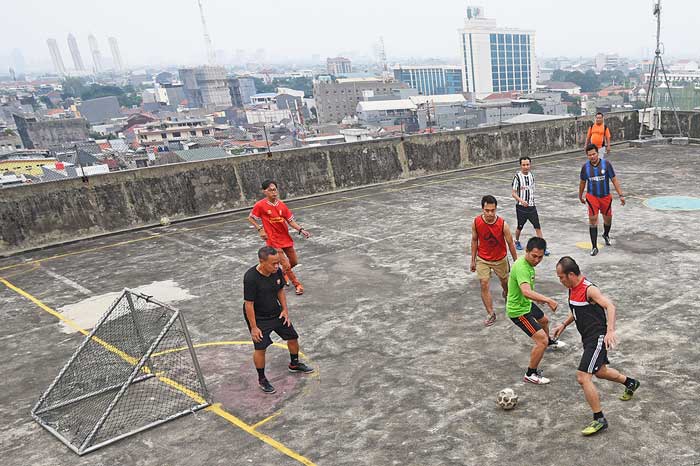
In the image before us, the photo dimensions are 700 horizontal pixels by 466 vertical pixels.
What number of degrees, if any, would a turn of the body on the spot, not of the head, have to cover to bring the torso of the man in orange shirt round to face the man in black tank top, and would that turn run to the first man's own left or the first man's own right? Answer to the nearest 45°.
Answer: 0° — they already face them

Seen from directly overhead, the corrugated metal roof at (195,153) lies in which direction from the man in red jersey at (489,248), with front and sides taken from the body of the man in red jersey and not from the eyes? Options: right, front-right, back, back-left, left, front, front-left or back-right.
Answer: back-right

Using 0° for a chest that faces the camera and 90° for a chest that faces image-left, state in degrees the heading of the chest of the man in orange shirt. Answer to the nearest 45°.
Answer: approximately 0°

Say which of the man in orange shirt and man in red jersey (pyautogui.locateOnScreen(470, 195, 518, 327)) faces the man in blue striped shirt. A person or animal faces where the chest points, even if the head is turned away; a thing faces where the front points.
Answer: the man in orange shirt

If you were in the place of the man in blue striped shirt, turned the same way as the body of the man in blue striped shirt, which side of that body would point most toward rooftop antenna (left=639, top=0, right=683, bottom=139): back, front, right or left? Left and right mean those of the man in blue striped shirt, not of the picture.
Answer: back

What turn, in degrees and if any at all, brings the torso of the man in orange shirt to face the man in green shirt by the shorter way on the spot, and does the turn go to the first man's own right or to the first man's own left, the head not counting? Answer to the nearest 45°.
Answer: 0° — they already face them

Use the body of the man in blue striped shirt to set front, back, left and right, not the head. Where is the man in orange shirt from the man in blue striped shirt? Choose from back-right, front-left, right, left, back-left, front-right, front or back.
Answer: back
